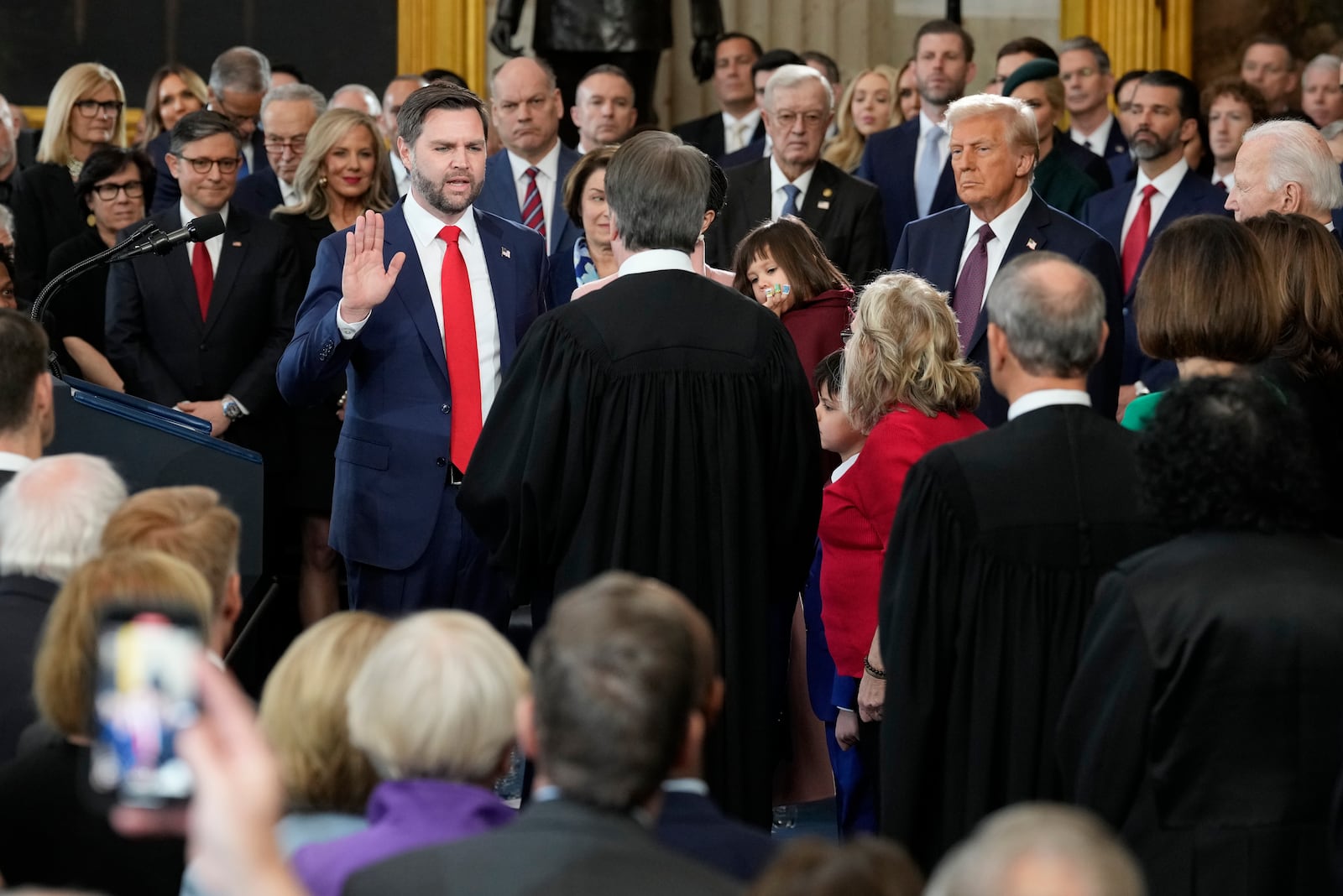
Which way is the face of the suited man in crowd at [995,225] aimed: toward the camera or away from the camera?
toward the camera

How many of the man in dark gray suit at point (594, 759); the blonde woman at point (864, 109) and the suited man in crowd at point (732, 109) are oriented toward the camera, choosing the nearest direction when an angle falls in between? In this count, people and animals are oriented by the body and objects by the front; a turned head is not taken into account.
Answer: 2

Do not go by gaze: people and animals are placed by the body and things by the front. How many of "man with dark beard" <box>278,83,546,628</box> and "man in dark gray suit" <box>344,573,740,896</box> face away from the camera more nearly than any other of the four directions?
1

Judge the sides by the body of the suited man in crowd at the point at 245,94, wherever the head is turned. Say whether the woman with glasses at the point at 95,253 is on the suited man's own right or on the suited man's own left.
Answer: on the suited man's own right

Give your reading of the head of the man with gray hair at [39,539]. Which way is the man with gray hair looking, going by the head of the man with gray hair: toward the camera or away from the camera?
away from the camera

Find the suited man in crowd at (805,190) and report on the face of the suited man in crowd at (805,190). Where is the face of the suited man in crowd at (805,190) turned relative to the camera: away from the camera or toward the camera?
toward the camera

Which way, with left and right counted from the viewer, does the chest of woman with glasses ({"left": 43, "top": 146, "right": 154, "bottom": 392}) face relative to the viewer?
facing the viewer and to the right of the viewer

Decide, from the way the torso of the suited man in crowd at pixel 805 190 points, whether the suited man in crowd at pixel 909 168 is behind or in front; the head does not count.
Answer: behind

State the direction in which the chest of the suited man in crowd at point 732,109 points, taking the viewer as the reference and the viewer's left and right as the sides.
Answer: facing the viewer

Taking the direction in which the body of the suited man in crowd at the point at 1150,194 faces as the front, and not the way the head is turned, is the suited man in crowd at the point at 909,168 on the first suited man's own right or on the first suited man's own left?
on the first suited man's own right

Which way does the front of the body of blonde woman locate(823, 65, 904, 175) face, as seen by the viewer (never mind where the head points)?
toward the camera

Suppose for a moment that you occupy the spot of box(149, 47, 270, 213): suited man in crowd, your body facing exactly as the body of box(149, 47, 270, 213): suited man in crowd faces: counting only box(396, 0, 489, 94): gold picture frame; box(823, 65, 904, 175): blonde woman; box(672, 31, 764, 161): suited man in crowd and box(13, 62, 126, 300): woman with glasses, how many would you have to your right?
1

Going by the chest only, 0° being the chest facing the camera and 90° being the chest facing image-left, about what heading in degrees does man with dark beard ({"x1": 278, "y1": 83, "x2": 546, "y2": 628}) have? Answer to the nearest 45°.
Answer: approximately 315°

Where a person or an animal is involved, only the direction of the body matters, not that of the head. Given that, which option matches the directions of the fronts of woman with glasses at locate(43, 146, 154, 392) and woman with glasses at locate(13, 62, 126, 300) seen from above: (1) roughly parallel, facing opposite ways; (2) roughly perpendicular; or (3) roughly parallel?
roughly parallel

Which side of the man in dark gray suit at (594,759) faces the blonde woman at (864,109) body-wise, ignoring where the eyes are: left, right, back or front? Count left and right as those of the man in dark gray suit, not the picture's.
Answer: front

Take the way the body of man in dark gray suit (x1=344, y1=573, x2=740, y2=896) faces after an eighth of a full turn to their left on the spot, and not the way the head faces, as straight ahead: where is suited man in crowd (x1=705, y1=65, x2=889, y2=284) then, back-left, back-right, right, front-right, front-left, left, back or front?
front-right

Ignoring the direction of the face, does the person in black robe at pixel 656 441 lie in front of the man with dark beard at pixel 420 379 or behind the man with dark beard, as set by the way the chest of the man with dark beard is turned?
in front

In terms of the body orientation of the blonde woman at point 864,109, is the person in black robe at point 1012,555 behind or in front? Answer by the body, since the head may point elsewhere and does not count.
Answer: in front
